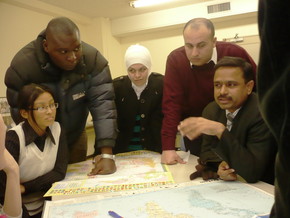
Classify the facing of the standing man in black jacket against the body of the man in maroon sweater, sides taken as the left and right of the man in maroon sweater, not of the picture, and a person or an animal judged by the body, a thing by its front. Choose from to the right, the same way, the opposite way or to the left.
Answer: to the left

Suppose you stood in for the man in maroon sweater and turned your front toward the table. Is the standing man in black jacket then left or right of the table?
right

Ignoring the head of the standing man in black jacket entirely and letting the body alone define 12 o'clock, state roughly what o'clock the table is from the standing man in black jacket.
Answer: The table is roughly at 12 o'clock from the standing man in black jacket.

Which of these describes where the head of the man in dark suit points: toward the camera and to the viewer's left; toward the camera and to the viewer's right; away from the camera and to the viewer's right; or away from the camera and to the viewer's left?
toward the camera and to the viewer's left

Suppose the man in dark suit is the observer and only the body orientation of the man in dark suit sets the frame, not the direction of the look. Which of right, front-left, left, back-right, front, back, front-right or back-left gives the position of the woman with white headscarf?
right

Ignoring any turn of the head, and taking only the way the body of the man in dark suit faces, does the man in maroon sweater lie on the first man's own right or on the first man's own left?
on the first man's own right

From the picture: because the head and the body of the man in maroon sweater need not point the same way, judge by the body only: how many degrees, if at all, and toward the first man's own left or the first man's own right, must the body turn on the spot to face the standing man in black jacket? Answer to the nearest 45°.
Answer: approximately 45° to the first man's own right

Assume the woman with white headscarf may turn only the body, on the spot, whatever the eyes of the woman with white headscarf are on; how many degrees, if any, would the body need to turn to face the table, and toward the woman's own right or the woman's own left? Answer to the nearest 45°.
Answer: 0° — they already face it

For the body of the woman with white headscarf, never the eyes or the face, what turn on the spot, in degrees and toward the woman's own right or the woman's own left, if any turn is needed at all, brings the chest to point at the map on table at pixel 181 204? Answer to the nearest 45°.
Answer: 0° — they already face it

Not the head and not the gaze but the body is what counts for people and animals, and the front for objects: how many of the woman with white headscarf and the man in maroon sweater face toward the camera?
2

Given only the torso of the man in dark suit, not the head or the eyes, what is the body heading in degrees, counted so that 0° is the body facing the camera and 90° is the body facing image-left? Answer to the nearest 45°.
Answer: approximately 45°

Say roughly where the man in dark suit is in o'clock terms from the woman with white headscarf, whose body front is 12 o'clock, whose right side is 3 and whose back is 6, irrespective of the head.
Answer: The man in dark suit is roughly at 11 o'clock from the woman with white headscarf.

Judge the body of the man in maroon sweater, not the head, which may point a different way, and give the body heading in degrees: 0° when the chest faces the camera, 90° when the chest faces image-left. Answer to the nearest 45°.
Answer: approximately 0°
